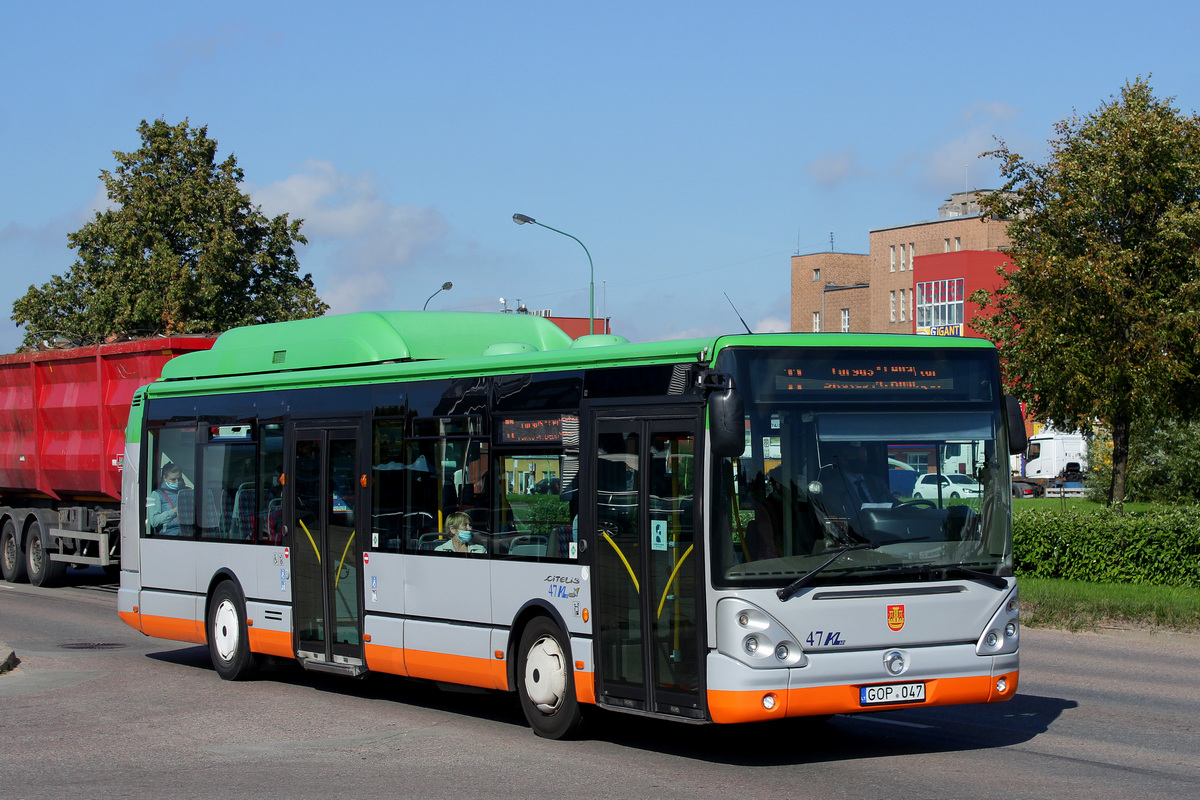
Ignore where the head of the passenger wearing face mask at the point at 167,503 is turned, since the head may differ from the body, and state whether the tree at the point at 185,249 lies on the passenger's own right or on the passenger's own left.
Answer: on the passenger's own left

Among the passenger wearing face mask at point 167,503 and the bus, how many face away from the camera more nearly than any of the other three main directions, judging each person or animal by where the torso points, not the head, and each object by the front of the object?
0

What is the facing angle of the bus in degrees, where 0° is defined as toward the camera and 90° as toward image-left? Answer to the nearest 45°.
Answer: approximately 315°

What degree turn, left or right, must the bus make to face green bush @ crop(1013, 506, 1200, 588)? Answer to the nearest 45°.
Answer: approximately 90° to its left

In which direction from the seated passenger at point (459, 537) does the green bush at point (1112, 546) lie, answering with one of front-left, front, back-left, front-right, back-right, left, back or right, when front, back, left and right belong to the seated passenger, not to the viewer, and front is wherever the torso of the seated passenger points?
left

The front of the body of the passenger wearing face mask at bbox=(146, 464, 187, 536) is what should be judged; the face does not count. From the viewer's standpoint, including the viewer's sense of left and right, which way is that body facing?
facing the viewer and to the right of the viewer

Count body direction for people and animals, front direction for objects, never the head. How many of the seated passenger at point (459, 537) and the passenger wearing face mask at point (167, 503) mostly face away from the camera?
0
